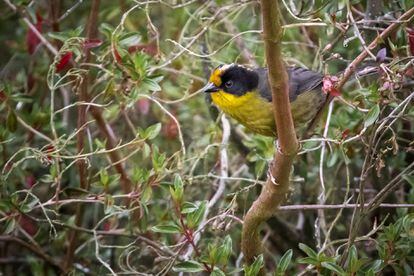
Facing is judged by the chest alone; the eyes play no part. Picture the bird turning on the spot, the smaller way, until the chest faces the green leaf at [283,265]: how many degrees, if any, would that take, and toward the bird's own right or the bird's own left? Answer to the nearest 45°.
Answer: approximately 90° to the bird's own left

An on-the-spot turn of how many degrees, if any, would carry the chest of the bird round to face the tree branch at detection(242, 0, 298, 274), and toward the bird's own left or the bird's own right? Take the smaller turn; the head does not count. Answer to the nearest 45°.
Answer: approximately 90° to the bird's own left

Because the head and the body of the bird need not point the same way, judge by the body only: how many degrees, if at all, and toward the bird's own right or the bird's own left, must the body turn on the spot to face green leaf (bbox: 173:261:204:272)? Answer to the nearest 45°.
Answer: approximately 45° to the bird's own left

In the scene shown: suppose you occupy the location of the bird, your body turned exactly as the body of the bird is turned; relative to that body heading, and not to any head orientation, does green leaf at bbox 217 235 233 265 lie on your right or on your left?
on your left

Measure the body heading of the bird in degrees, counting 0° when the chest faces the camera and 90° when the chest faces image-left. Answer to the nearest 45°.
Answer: approximately 90°

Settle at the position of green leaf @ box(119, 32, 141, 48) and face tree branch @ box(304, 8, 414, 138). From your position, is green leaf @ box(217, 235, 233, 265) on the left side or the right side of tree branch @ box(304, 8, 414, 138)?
right
